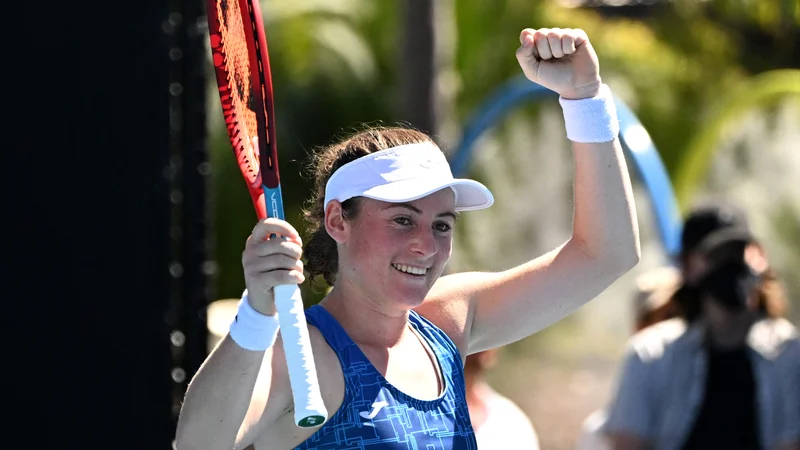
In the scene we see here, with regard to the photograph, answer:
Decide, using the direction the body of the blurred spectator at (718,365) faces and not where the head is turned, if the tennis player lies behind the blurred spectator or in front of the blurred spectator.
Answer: in front

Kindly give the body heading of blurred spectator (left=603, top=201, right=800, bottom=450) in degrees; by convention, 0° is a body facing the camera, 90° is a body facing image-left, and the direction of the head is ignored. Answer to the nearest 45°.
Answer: approximately 0°

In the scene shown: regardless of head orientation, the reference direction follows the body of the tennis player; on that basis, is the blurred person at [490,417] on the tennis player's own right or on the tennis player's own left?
on the tennis player's own left

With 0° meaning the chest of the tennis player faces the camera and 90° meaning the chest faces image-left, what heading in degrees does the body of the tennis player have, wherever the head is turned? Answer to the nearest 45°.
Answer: approximately 315°

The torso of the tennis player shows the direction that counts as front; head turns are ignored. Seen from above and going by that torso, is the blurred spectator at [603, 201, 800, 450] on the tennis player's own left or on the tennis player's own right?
on the tennis player's own left

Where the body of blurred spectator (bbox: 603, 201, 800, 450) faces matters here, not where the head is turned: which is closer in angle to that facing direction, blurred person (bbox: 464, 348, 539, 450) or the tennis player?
the tennis player

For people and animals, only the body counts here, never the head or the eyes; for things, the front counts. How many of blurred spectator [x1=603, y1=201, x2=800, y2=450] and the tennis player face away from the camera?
0

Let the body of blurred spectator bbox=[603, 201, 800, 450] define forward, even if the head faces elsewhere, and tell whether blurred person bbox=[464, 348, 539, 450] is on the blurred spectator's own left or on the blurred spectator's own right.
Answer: on the blurred spectator's own right
